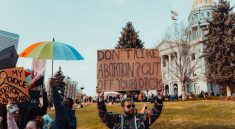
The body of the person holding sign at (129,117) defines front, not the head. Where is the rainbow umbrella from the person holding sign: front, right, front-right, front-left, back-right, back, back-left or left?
back-right

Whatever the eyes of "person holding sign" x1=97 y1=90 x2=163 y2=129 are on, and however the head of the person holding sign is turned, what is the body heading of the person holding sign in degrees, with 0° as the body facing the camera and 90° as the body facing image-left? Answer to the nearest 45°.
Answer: approximately 0°

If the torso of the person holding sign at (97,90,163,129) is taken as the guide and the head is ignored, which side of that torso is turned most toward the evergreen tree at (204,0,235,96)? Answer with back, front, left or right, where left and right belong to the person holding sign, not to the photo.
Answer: back

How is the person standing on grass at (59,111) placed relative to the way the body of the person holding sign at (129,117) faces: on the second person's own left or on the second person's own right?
on the second person's own right

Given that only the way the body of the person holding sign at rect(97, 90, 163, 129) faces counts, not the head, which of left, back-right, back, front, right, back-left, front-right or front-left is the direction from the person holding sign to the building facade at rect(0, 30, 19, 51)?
back-right
